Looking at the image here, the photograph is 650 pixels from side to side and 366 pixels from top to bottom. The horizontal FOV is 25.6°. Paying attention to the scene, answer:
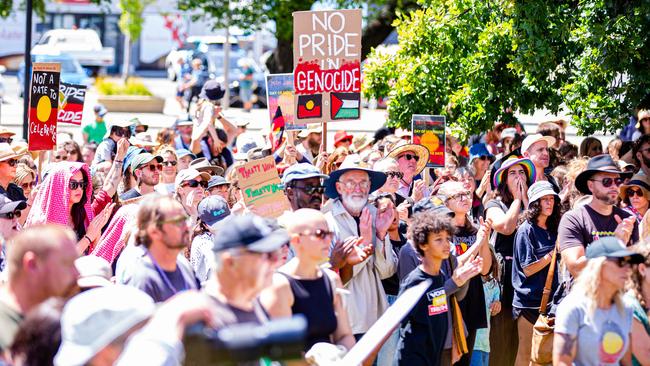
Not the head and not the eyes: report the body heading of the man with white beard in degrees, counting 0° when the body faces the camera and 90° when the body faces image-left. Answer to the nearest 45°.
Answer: approximately 315°

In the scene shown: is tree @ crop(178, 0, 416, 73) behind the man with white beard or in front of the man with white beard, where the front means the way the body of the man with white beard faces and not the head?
behind

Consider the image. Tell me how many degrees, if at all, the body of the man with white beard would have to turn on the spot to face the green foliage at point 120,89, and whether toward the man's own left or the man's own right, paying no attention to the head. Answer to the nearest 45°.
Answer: approximately 135° to the man's own left
